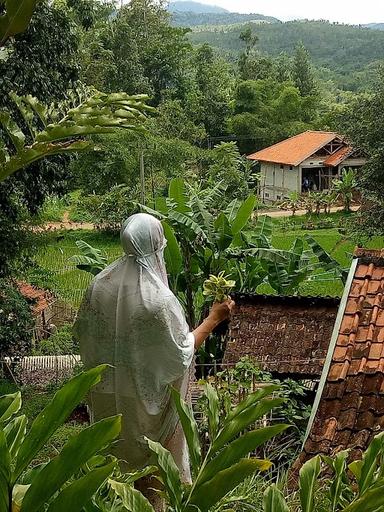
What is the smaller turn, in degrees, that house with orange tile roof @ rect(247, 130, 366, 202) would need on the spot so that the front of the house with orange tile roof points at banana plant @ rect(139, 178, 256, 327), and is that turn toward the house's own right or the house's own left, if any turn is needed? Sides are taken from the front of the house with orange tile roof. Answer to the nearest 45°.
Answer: approximately 45° to the house's own right

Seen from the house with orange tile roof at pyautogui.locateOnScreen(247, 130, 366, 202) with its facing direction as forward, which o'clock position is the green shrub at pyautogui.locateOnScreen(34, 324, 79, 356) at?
The green shrub is roughly at 2 o'clock from the house with orange tile roof.

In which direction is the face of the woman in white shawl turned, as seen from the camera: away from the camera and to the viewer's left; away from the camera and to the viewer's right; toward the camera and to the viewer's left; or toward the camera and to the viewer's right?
away from the camera and to the viewer's right

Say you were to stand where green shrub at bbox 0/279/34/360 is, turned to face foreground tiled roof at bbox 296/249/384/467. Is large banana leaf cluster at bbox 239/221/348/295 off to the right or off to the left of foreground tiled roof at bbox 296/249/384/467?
left

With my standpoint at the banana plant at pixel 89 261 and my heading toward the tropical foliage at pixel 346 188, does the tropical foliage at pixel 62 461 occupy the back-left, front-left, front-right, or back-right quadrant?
back-right

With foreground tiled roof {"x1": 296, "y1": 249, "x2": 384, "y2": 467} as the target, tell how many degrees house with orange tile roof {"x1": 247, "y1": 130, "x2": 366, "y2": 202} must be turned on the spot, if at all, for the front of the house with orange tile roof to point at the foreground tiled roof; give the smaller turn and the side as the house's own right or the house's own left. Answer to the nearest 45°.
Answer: approximately 45° to the house's own right

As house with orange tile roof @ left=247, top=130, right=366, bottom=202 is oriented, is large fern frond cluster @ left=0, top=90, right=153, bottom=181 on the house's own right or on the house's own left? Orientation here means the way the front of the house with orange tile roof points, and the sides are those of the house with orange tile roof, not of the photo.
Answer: on the house's own right

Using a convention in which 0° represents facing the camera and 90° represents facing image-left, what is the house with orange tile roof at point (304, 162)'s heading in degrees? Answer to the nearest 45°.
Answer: approximately 315°
